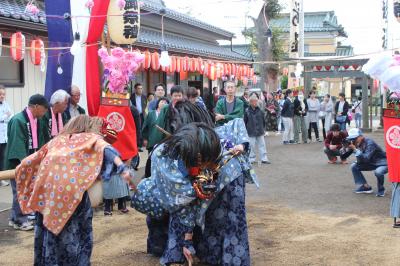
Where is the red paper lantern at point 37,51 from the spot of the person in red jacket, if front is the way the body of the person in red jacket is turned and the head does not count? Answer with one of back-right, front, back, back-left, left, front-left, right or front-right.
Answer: front-right

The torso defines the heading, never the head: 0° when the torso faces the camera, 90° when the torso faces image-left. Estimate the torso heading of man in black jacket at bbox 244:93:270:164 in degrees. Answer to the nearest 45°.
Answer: approximately 0°

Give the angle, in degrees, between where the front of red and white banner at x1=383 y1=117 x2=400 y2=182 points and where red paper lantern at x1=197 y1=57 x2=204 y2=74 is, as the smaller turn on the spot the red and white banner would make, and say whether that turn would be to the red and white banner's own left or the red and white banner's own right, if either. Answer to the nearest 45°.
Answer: approximately 135° to the red and white banner's own right

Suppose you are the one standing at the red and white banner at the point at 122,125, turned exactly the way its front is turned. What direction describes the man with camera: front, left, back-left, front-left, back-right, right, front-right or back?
left

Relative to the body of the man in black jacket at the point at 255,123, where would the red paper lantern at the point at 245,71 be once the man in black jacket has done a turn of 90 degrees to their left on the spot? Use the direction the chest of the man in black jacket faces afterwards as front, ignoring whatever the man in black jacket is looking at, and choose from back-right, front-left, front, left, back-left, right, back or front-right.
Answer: left

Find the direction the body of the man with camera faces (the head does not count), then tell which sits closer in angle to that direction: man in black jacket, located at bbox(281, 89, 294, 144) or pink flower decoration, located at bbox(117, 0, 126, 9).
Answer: the pink flower decoration

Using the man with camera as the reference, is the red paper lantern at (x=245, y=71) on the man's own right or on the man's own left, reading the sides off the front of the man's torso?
on the man's own right

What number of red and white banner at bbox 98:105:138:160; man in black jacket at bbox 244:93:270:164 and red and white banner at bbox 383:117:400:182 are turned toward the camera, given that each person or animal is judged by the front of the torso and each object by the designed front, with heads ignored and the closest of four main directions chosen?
3
